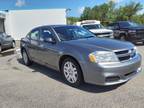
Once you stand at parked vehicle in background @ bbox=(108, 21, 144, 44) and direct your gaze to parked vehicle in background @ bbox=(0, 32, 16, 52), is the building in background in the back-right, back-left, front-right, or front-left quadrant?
front-right

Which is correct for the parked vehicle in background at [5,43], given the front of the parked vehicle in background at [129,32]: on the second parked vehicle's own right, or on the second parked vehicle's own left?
on the second parked vehicle's own right

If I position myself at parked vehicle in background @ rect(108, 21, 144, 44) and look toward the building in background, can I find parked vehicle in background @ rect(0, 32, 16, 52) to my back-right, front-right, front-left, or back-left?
front-left
